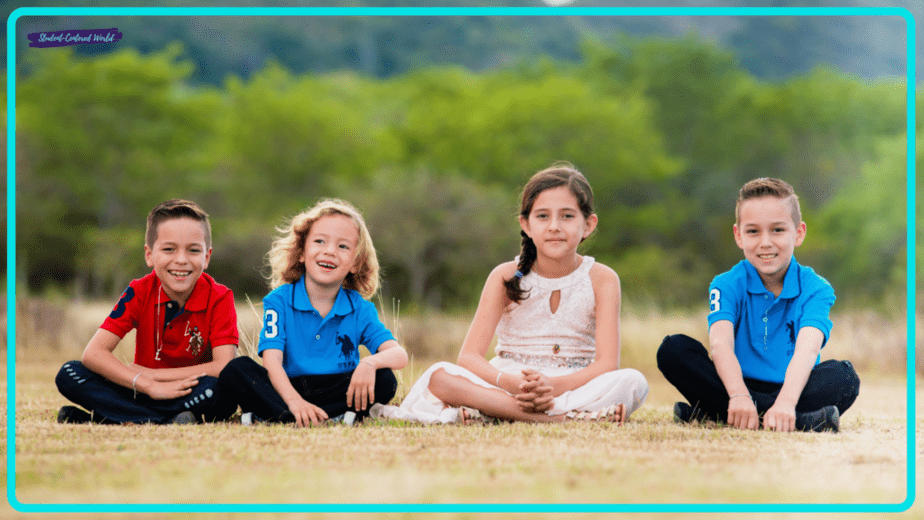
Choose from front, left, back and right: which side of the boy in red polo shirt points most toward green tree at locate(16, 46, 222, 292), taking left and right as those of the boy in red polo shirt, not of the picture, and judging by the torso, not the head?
back

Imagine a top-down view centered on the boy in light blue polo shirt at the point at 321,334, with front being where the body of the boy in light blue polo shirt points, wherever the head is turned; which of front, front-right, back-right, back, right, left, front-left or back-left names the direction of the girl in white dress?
left

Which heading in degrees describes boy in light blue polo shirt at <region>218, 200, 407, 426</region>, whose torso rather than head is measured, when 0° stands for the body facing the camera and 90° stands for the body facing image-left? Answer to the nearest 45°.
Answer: approximately 0°

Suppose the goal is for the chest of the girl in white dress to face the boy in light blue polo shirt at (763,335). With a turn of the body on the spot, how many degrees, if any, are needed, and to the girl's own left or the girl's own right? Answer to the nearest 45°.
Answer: approximately 90° to the girl's own left

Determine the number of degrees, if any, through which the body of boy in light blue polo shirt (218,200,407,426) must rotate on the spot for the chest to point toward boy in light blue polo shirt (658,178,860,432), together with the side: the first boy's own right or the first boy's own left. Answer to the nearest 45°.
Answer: approximately 90° to the first boy's own left

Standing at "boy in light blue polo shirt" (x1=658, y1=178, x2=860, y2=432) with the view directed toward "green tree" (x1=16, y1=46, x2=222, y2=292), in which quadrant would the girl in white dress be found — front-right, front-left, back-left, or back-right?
front-left

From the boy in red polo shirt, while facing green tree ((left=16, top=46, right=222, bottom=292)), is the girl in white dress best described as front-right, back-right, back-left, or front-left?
back-right

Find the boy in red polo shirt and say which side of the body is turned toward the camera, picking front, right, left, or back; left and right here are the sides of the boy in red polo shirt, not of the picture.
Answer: front

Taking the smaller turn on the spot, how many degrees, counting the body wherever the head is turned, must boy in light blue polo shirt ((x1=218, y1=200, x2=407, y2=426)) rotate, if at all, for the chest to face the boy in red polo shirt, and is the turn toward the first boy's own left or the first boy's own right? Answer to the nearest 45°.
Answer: approximately 90° to the first boy's own right

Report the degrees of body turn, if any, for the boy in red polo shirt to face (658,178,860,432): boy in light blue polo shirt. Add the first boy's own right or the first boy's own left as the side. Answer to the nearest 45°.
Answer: approximately 90° to the first boy's own left
